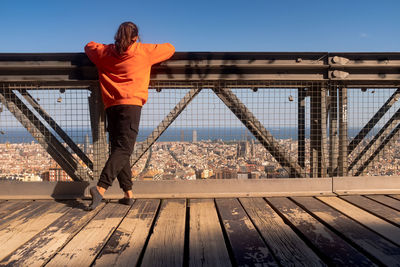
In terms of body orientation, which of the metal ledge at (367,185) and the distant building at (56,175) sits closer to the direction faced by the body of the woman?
the distant building

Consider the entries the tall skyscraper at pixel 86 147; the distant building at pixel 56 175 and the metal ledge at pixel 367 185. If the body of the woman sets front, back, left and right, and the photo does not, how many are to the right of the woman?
1

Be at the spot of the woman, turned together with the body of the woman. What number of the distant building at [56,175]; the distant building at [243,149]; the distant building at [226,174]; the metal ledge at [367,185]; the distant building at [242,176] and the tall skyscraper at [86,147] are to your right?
1

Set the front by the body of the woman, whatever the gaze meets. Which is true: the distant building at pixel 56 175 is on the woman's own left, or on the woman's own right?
on the woman's own left

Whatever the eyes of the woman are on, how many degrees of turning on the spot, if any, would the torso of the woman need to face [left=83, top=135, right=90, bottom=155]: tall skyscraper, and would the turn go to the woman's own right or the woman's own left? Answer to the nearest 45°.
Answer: approximately 45° to the woman's own left

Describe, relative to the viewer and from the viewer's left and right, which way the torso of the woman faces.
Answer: facing away from the viewer

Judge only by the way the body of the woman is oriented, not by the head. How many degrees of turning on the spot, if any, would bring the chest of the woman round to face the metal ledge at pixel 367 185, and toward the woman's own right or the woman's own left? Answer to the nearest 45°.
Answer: approximately 90° to the woman's own right
